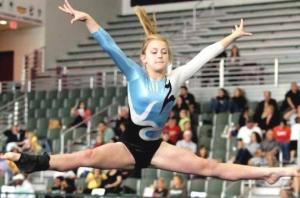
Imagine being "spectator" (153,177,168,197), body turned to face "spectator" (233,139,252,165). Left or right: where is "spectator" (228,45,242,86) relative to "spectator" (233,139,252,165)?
left

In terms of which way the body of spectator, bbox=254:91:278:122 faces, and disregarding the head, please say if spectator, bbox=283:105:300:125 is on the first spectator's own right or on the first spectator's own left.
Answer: on the first spectator's own left

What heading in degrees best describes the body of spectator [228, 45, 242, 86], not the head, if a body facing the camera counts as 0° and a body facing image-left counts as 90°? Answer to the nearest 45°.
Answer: approximately 0°

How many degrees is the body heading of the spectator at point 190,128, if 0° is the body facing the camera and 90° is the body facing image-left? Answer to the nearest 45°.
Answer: approximately 45°

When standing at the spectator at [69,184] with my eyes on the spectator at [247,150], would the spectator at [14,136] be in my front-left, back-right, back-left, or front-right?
back-left

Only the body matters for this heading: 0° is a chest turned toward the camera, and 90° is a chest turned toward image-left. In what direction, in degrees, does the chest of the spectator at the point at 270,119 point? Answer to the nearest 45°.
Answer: approximately 45°

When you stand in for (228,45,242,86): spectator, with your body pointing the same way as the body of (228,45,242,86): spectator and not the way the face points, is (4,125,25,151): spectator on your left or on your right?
on your right

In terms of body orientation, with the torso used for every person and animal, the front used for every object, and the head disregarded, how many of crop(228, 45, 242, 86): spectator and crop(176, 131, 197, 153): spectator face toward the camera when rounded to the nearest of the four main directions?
2

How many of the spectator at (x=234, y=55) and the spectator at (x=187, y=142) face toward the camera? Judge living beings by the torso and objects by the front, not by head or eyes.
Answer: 2

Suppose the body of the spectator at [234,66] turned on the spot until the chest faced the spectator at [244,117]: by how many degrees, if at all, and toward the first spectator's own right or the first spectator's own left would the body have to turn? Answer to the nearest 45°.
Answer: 0° — they already face them

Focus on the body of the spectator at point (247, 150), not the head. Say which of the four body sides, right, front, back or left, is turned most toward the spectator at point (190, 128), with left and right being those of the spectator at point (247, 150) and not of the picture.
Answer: right

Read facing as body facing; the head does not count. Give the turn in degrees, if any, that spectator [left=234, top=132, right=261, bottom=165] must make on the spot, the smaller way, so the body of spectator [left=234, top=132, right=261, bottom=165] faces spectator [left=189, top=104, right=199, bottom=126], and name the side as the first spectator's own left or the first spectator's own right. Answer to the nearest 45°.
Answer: approximately 90° to the first spectator's own right

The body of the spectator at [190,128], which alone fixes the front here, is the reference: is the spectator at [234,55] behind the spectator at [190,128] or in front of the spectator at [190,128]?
behind
